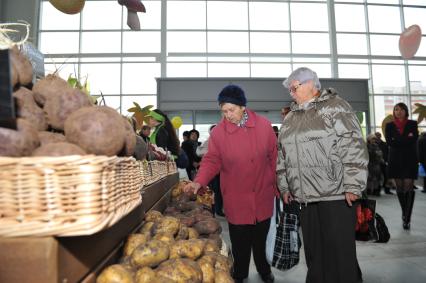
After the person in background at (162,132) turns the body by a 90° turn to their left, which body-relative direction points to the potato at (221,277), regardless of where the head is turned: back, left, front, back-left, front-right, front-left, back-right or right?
front

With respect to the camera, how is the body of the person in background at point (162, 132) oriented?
to the viewer's left

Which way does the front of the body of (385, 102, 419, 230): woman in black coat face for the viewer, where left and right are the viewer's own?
facing the viewer

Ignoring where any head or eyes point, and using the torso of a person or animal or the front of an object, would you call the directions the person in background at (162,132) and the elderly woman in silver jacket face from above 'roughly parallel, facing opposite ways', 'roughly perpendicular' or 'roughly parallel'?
roughly parallel

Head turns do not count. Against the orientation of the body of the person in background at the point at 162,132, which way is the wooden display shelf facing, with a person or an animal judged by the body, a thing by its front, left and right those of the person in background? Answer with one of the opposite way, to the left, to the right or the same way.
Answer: the opposite way

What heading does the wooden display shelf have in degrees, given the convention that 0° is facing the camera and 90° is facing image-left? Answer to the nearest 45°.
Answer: approximately 270°

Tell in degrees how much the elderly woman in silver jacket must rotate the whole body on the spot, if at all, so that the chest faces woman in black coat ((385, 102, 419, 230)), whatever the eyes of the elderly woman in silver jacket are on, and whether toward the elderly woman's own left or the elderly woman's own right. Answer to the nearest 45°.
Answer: approximately 135° to the elderly woman's own right

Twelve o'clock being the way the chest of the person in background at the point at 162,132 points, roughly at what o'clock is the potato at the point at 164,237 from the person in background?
The potato is roughly at 9 o'clock from the person in background.

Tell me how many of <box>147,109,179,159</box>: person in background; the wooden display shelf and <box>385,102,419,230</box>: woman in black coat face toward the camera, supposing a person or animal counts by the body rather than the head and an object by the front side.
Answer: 1

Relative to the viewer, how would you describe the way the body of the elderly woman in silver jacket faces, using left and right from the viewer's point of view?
facing the viewer and to the left of the viewer

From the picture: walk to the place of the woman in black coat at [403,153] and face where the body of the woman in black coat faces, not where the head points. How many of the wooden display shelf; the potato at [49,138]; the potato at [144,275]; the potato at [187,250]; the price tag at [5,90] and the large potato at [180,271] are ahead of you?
6

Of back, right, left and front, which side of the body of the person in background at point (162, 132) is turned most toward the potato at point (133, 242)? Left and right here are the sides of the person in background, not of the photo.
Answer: left
